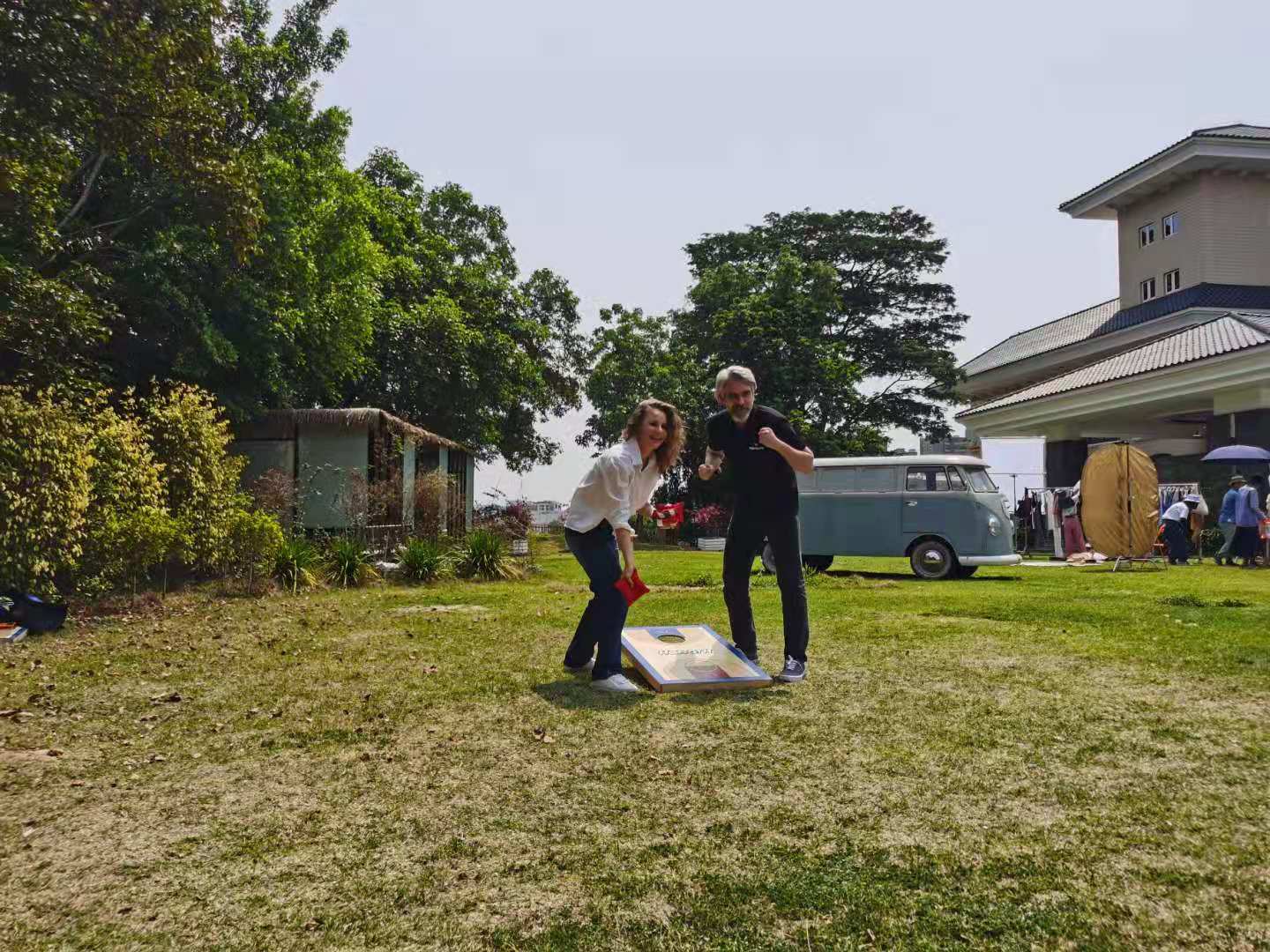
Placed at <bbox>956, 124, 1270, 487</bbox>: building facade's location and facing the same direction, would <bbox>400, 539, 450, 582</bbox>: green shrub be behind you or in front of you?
in front

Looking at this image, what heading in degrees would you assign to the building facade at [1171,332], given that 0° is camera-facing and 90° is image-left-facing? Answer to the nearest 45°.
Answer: approximately 45°

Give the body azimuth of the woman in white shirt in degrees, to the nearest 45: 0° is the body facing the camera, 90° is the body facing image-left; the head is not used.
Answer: approximately 315°

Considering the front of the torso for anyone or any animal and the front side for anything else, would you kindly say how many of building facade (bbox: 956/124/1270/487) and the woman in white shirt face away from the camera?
0

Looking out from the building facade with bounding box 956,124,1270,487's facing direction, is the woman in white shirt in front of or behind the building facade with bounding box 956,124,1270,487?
in front

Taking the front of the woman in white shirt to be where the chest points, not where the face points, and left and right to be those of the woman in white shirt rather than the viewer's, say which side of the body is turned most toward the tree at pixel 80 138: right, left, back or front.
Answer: back

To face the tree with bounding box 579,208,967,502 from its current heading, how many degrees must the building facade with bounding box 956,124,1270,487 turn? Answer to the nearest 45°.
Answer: approximately 45° to its right

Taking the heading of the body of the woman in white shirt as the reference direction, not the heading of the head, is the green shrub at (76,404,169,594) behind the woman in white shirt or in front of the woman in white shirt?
behind

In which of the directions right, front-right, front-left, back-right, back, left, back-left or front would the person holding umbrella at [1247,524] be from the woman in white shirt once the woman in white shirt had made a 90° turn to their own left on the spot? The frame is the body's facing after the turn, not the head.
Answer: front

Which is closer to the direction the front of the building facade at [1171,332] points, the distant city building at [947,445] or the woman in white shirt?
the woman in white shirt
